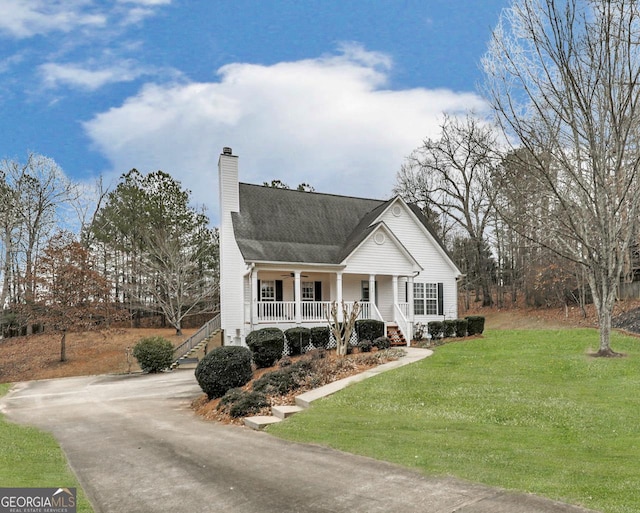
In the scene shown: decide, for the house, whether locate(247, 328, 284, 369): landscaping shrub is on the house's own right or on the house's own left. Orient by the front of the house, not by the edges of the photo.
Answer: on the house's own right

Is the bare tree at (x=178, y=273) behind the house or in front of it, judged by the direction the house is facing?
behind

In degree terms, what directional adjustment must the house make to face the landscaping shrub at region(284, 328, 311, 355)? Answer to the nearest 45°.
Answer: approximately 45° to its right

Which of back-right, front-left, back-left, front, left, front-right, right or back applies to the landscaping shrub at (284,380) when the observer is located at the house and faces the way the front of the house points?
front-right

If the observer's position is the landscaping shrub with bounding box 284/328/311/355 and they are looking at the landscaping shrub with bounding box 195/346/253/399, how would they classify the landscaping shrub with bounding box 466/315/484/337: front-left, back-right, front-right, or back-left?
back-left

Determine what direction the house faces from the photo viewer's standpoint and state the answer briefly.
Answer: facing the viewer and to the right of the viewer

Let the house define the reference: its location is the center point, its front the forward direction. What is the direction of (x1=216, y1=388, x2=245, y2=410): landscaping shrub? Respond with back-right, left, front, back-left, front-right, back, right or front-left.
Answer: front-right

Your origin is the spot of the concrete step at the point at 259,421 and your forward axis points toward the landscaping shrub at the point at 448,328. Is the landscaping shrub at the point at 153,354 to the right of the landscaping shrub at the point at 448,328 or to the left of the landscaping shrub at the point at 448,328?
left

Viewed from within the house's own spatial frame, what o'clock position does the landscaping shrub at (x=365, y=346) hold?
The landscaping shrub is roughly at 1 o'clock from the house.
